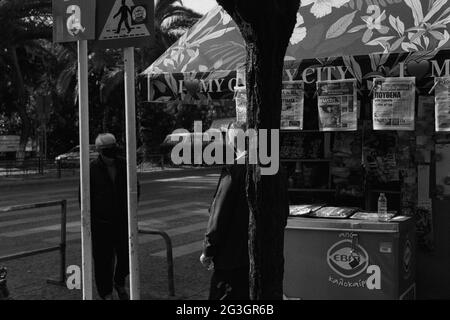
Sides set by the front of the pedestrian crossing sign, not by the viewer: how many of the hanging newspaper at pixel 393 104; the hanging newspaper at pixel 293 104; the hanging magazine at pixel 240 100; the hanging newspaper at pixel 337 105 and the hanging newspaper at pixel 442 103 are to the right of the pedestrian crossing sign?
0

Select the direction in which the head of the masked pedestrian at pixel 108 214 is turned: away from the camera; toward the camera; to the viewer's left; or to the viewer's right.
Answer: toward the camera

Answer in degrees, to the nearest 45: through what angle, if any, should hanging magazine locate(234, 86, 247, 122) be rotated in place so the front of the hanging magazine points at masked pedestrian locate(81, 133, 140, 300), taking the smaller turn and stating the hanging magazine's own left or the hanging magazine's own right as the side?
approximately 90° to the hanging magazine's own right

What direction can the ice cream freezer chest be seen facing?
toward the camera

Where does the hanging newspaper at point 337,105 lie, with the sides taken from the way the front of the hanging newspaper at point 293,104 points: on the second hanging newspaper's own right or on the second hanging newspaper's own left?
on the second hanging newspaper's own left

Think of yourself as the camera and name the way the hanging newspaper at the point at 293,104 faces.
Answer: facing the viewer

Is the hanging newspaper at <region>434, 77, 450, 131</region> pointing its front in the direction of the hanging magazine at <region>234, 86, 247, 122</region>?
no

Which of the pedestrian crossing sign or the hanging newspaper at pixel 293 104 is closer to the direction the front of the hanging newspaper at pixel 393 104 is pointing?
the pedestrian crossing sign

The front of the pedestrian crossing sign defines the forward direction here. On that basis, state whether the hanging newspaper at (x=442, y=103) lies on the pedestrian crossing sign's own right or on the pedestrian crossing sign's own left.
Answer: on the pedestrian crossing sign's own left

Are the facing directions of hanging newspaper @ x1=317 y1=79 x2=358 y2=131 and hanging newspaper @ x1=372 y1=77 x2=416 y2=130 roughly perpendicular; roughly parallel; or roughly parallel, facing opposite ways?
roughly parallel

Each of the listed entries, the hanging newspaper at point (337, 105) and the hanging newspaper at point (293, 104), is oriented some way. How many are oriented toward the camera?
2

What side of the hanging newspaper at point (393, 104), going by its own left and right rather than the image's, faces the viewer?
front

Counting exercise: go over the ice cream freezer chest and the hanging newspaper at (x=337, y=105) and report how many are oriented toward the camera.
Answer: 2

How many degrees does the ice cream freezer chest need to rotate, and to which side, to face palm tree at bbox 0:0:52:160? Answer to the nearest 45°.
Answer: approximately 135° to its right

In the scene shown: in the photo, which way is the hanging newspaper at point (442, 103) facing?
toward the camera
